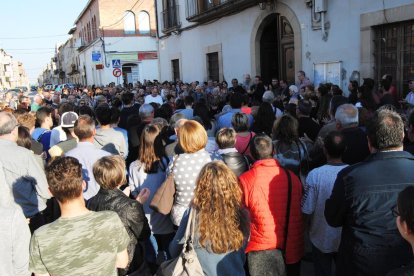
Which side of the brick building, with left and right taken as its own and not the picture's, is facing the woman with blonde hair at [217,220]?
front

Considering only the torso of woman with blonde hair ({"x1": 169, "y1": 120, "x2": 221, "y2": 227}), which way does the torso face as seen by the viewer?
away from the camera

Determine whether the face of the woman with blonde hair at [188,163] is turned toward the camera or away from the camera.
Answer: away from the camera

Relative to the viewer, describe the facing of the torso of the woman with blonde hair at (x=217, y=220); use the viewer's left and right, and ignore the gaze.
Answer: facing away from the viewer

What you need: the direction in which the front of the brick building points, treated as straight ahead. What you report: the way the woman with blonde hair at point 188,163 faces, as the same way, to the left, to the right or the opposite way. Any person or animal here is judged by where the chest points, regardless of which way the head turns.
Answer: the opposite way

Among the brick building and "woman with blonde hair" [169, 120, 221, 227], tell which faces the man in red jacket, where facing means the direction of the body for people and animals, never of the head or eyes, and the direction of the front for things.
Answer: the brick building

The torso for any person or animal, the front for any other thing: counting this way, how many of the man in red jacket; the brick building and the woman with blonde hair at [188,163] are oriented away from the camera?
2

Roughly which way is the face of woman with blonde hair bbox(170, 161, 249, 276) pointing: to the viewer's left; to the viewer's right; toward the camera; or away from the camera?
away from the camera

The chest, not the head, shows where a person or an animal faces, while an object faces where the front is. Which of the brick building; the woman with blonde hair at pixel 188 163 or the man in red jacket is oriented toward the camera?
the brick building

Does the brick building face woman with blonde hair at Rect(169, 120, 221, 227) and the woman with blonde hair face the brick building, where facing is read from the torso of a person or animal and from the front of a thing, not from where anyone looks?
yes

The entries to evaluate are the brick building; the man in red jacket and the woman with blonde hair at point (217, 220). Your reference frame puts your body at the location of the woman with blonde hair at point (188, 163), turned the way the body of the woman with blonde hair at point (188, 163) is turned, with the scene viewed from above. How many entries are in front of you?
1

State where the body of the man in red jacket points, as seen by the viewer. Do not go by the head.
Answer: away from the camera

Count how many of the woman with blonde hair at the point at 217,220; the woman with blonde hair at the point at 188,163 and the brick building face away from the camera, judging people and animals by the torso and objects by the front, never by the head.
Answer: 2

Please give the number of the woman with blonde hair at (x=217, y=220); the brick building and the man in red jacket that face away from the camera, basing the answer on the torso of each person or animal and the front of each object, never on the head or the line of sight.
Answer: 2
